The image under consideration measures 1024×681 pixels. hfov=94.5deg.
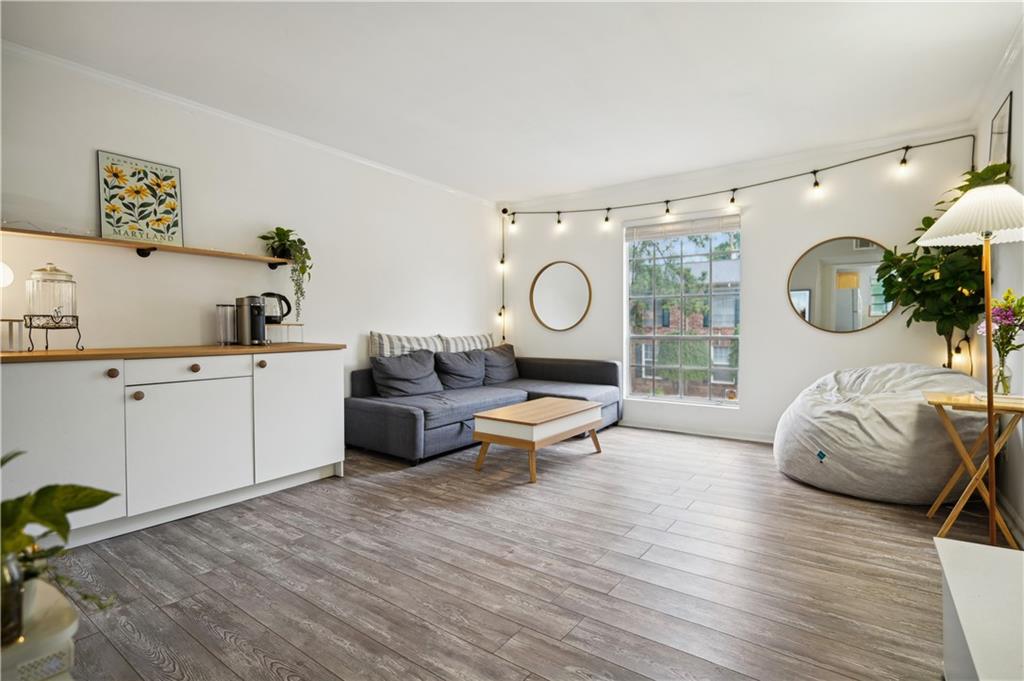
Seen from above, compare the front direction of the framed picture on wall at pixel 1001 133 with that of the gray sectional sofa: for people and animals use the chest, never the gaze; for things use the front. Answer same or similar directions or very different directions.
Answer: very different directions

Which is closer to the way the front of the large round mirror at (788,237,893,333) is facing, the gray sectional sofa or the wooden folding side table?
the wooden folding side table

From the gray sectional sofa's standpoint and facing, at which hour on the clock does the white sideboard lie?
The white sideboard is roughly at 3 o'clock from the gray sectional sofa.

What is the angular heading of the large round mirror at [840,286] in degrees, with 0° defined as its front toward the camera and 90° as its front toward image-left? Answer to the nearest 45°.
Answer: approximately 0°

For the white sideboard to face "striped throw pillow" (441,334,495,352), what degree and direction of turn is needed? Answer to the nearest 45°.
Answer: approximately 90° to its left

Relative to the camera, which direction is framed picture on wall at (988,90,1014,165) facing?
to the viewer's left

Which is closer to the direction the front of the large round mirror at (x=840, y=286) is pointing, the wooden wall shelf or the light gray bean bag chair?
the light gray bean bag chair

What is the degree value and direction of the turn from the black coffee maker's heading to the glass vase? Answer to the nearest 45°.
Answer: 0° — it already faces it

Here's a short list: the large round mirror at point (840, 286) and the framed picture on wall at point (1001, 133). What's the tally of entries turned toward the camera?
1

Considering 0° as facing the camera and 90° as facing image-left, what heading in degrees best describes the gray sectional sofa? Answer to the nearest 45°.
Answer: approximately 315°
